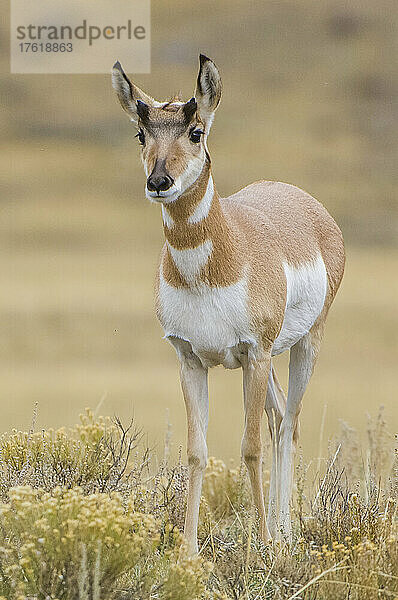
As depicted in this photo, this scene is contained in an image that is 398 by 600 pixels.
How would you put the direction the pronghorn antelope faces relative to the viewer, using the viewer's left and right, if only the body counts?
facing the viewer and to the left of the viewer
